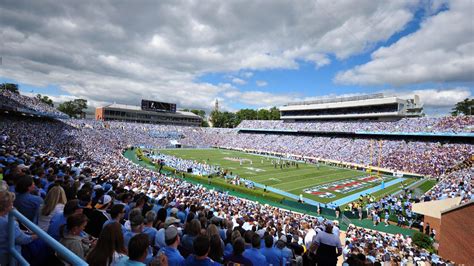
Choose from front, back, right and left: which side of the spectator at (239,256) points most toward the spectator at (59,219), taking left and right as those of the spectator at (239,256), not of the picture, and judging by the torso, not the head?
left

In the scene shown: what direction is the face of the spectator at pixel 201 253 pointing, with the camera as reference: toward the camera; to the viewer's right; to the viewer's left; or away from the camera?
away from the camera

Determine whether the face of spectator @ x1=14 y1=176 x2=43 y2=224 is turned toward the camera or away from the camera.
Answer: away from the camera

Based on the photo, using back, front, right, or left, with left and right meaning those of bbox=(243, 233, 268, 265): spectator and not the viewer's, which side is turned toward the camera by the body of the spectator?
back

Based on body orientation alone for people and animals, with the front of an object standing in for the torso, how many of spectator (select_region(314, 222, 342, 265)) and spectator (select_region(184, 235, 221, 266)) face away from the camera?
2

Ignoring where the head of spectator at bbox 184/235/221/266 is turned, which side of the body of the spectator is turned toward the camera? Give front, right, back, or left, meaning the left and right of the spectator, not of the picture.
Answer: back

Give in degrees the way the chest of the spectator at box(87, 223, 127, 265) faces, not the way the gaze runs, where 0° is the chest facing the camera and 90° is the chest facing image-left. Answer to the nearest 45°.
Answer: approximately 225°

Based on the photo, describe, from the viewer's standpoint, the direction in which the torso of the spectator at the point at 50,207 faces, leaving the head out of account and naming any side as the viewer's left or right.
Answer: facing away from the viewer and to the right of the viewer

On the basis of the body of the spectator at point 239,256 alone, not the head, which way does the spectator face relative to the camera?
away from the camera

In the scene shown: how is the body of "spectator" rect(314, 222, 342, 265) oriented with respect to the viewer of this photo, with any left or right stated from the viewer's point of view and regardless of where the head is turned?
facing away from the viewer
